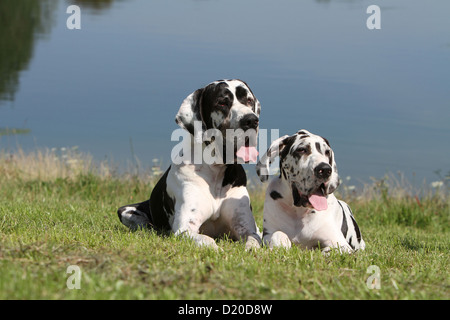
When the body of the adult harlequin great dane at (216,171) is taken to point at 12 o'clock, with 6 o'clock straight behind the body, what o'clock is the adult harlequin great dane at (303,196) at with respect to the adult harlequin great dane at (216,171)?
the adult harlequin great dane at (303,196) is roughly at 11 o'clock from the adult harlequin great dane at (216,171).

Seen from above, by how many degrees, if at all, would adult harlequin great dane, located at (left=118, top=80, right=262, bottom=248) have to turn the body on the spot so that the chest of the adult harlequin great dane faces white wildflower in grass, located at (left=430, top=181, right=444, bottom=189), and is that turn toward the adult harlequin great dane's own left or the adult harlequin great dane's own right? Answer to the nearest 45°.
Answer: approximately 90° to the adult harlequin great dane's own left

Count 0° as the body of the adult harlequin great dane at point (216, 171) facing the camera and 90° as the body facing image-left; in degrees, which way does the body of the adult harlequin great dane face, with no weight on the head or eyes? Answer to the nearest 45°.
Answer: approximately 315°

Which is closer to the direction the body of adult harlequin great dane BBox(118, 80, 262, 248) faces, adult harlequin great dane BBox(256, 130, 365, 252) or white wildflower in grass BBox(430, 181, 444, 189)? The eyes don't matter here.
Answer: the adult harlequin great dane BBox(256, 130, 365, 252)
